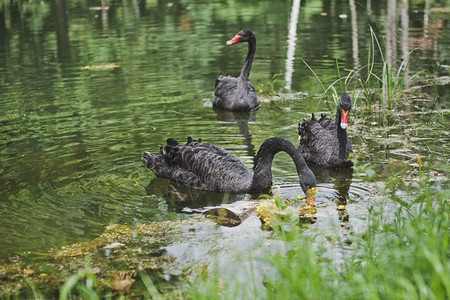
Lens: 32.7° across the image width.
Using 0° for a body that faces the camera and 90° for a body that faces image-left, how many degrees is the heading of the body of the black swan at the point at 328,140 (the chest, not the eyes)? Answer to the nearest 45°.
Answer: approximately 315°

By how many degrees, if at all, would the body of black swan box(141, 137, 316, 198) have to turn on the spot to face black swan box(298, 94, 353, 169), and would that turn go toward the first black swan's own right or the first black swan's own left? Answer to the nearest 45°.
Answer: approximately 45° to the first black swan's own left

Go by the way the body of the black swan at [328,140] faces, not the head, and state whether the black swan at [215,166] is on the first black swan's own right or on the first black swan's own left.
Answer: on the first black swan's own right

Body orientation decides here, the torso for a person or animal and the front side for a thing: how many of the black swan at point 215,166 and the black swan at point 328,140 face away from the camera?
0

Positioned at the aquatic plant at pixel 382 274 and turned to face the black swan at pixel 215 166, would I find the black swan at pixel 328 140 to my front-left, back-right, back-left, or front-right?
front-right

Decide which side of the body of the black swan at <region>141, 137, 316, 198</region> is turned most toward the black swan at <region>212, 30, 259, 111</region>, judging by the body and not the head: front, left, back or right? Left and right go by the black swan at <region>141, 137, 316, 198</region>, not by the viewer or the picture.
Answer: left

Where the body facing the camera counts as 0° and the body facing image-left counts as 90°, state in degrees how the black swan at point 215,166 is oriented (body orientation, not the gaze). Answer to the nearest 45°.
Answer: approximately 270°

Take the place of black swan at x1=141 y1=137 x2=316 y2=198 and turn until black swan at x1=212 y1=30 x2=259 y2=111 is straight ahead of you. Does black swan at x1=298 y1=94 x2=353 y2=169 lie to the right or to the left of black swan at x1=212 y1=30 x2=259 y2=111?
right

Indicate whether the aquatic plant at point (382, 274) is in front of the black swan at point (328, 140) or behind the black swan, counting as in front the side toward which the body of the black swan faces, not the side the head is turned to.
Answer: in front

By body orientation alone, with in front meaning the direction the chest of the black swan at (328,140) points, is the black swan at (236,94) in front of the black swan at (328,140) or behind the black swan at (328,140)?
behind
